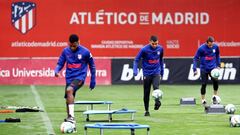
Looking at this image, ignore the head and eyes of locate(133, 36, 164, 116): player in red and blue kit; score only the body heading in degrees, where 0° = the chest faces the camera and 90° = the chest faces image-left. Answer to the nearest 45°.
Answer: approximately 0°

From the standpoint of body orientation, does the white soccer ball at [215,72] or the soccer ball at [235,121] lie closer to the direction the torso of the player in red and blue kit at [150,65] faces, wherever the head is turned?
the soccer ball

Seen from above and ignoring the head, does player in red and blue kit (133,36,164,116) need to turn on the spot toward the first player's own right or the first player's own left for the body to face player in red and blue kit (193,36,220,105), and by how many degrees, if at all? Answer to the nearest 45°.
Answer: approximately 135° to the first player's own left
